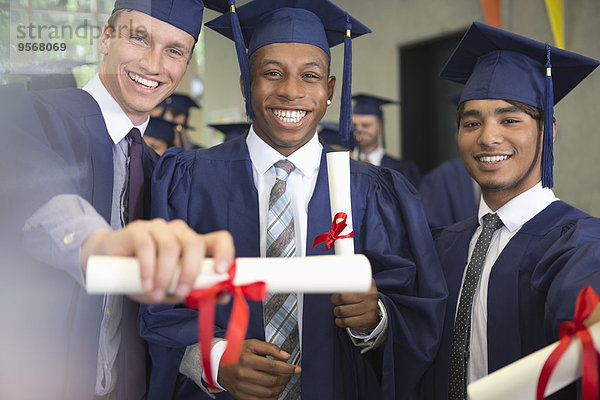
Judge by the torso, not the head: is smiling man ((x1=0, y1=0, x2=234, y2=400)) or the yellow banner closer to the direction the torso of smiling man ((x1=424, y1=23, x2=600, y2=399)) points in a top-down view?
the smiling man

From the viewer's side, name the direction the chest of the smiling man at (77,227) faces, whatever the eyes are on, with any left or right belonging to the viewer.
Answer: facing the viewer and to the right of the viewer

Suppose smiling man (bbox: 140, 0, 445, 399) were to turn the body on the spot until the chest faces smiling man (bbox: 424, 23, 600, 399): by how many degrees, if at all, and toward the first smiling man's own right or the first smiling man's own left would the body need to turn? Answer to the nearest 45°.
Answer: approximately 90° to the first smiling man's own left

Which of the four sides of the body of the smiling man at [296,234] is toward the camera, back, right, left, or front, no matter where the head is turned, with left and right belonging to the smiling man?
front

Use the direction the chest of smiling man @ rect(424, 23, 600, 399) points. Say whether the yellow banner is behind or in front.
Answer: behind

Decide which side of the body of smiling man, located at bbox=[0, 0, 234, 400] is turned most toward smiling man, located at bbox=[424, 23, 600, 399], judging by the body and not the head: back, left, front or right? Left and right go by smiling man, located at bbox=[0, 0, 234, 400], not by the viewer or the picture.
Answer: left

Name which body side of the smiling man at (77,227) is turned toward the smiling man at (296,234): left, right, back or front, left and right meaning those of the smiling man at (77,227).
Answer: left

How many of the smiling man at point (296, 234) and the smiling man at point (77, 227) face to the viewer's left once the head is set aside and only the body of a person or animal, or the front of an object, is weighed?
0

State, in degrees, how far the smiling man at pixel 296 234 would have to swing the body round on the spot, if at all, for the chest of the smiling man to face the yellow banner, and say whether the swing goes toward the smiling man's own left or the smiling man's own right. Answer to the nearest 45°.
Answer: approximately 135° to the smiling man's own left

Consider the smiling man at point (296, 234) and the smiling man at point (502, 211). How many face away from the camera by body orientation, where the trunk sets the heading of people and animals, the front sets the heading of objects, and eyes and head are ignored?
0

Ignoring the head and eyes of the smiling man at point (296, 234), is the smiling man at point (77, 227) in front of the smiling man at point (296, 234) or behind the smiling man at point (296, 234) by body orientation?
in front

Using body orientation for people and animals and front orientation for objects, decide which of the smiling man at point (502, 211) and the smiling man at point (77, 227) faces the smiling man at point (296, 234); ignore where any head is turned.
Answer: the smiling man at point (502, 211)

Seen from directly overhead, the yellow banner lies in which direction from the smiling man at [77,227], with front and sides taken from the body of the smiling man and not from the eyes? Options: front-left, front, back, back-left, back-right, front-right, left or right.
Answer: left

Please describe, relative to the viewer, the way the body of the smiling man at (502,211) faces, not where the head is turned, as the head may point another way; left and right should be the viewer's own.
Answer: facing the viewer and to the left of the viewer
